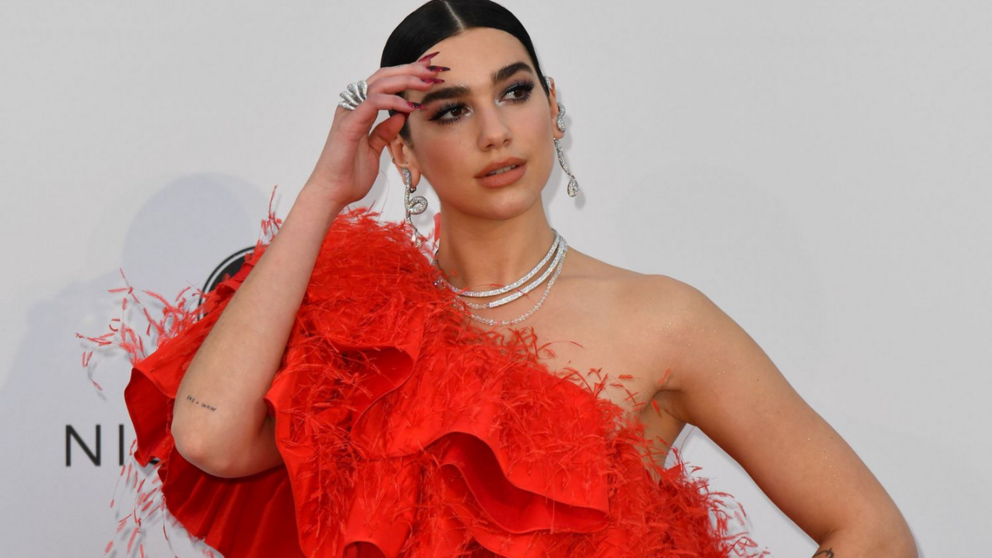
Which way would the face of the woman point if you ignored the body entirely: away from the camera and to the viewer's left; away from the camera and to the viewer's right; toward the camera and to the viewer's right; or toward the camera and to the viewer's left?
toward the camera and to the viewer's right

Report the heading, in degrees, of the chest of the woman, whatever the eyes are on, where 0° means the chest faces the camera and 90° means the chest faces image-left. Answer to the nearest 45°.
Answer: approximately 0°
